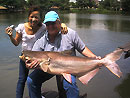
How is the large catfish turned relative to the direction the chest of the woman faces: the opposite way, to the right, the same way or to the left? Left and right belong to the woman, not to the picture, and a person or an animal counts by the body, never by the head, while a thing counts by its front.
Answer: to the right

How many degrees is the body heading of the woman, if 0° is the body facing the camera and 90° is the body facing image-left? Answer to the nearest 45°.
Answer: approximately 0°

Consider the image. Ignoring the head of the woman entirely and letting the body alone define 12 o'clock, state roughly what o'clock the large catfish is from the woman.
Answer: The large catfish is roughly at 11 o'clock from the woman.

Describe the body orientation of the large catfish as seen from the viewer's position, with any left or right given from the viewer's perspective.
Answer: facing to the left of the viewer

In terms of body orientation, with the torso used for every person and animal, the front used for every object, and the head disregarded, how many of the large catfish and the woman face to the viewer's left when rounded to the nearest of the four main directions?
1

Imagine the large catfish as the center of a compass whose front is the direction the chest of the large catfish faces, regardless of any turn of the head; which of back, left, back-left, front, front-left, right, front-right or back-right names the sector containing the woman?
front-right
